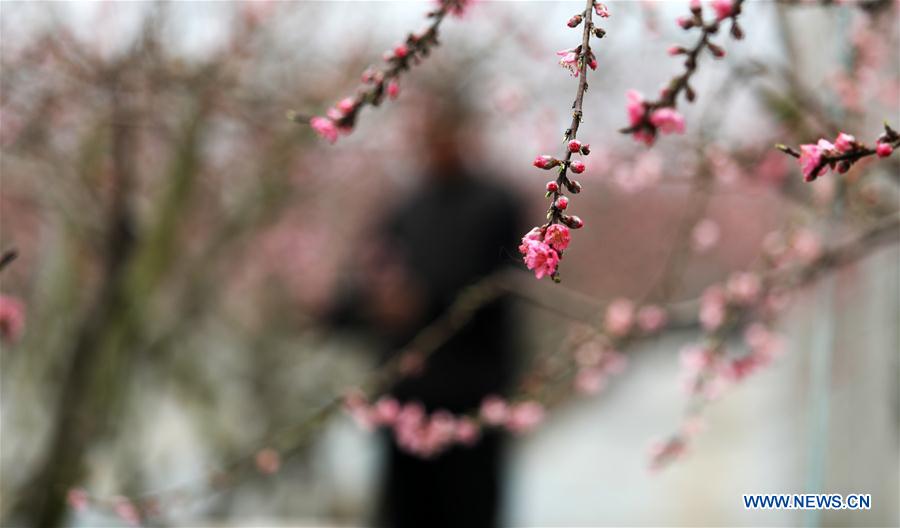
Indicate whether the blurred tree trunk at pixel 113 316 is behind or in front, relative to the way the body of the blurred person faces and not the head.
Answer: in front

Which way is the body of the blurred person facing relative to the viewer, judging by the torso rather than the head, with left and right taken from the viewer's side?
facing the viewer and to the left of the viewer

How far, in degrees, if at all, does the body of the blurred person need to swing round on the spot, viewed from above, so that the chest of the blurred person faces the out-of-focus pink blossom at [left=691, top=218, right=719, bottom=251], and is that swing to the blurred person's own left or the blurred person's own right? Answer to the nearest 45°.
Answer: approximately 45° to the blurred person's own left
